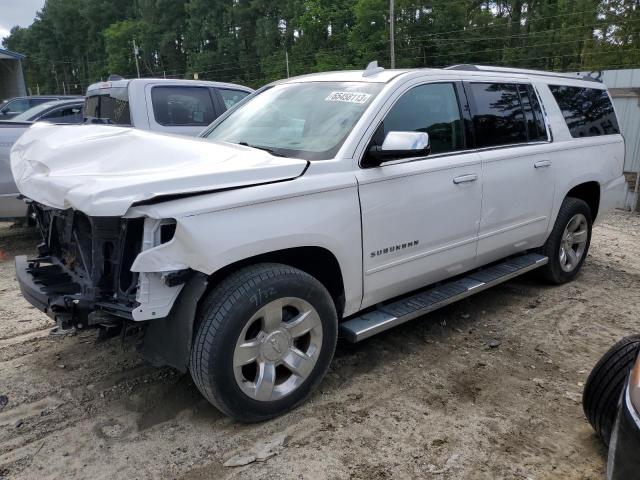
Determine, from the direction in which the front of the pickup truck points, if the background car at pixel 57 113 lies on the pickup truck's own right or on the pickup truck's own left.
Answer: on the pickup truck's own left

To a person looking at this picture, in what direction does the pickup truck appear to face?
facing away from the viewer and to the right of the viewer

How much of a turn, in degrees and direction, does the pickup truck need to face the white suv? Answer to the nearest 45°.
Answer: approximately 135° to its right

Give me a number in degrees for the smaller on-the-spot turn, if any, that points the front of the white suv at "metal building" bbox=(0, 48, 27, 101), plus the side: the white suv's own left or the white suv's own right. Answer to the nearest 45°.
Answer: approximately 90° to the white suv's own right

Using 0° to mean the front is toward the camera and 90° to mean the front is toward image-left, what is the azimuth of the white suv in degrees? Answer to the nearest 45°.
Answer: approximately 45°

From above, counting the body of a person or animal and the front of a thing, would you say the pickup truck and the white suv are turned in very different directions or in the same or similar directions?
very different directions
